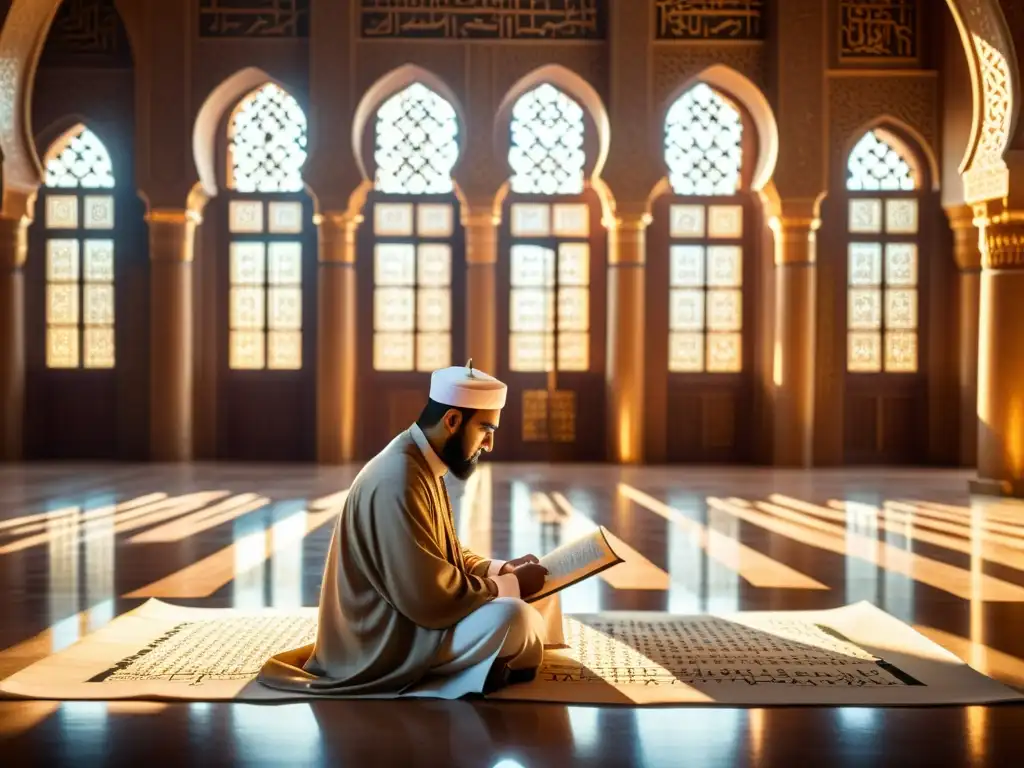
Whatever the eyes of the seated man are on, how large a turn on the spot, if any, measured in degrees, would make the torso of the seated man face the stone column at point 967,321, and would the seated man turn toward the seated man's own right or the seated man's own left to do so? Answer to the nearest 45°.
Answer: approximately 45° to the seated man's own left

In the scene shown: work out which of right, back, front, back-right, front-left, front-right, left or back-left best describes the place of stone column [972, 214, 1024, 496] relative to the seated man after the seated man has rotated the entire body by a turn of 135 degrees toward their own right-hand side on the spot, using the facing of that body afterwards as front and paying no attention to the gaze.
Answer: back

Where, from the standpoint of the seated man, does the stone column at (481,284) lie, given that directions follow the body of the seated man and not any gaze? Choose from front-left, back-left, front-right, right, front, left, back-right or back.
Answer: left

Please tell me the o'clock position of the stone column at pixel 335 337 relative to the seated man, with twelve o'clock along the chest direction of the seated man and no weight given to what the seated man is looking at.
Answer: The stone column is roughly at 9 o'clock from the seated man.

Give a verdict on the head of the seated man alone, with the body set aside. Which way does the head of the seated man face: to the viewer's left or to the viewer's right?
to the viewer's right

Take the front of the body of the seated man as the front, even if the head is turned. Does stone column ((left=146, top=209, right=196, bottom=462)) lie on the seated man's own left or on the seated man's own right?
on the seated man's own left

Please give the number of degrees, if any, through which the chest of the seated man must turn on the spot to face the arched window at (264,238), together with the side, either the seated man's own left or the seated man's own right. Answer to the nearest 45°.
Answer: approximately 90° to the seated man's own left

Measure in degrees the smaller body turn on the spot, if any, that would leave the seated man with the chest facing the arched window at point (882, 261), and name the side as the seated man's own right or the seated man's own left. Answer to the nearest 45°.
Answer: approximately 45° to the seated man's own left

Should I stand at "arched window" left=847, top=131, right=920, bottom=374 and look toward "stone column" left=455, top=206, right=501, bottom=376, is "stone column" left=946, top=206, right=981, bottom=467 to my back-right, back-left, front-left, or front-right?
back-left

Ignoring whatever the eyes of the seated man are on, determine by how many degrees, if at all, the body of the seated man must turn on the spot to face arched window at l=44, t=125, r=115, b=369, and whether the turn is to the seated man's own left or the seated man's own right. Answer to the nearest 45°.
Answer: approximately 90° to the seated man's own left

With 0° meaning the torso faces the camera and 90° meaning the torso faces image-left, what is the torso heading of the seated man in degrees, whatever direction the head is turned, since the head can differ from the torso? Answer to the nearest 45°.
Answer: approximately 270°
